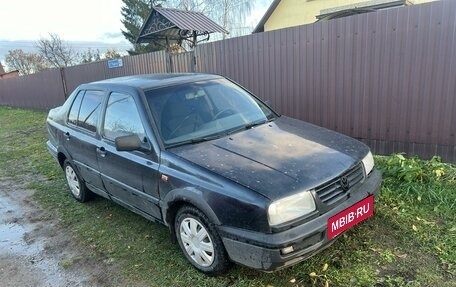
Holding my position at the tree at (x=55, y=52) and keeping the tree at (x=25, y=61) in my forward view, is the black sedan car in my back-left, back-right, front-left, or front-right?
back-left

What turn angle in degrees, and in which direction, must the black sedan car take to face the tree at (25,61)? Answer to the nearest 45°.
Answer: approximately 180°

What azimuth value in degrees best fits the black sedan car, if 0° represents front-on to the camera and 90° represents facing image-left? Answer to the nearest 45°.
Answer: approximately 315°

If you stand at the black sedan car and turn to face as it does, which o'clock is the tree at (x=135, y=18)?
The tree is roughly at 7 o'clock from the black sedan car.
